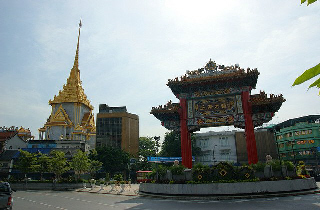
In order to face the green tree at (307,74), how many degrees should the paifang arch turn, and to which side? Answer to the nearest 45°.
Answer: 0° — it already faces it

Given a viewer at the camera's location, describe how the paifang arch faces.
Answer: facing the viewer

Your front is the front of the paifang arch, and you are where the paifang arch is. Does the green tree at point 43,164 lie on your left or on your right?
on your right
